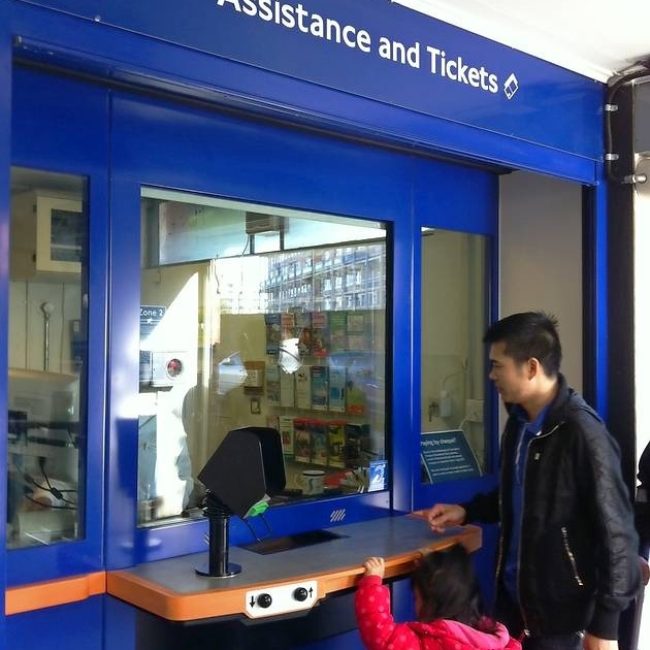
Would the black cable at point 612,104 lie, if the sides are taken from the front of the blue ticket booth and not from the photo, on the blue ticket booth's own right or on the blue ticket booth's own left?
on the blue ticket booth's own left

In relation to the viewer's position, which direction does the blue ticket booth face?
facing the viewer and to the right of the viewer

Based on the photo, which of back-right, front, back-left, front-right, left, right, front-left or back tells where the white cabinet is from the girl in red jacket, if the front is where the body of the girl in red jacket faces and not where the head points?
front-left

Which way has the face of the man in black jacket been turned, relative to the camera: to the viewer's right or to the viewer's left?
to the viewer's left

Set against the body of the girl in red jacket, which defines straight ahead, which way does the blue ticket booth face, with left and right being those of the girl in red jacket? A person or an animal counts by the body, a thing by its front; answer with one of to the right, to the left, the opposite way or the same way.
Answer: the opposite way

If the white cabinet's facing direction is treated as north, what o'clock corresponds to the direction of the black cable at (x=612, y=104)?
The black cable is roughly at 10 o'clock from the white cabinet.

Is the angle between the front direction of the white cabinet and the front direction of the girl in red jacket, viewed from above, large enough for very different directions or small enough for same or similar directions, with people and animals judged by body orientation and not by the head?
very different directions

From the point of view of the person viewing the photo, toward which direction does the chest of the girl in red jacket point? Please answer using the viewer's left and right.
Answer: facing away from the viewer and to the left of the viewer

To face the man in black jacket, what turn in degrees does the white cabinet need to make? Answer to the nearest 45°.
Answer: approximately 45° to its left
